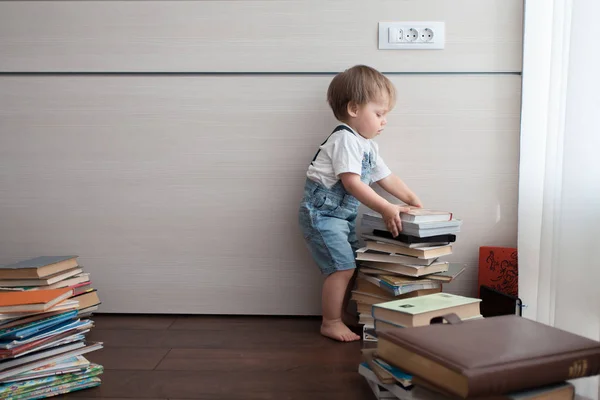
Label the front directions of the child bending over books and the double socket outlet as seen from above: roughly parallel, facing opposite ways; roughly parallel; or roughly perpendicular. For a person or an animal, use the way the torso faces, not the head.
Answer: roughly perpendicular

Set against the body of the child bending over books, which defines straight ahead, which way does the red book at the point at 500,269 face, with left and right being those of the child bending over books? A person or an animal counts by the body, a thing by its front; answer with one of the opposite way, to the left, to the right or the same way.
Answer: to the right

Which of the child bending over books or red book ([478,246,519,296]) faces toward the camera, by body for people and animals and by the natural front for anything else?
the red book

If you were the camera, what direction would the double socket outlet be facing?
facing the viewer

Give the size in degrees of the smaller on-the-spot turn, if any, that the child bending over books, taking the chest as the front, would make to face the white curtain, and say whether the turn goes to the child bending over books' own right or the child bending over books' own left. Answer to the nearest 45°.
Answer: approximately 45° to the child bending over books' own right

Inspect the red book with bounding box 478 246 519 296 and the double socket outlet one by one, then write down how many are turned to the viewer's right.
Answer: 0

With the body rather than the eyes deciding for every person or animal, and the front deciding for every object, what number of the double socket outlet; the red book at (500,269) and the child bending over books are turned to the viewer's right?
1

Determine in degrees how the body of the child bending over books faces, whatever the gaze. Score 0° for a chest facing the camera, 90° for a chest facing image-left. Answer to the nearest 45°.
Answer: approximately 270°

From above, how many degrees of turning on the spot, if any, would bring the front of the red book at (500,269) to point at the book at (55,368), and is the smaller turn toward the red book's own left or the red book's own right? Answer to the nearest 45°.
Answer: approximately 45° to the red book's own right

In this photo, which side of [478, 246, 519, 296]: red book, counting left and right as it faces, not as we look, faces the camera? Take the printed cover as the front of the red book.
front
